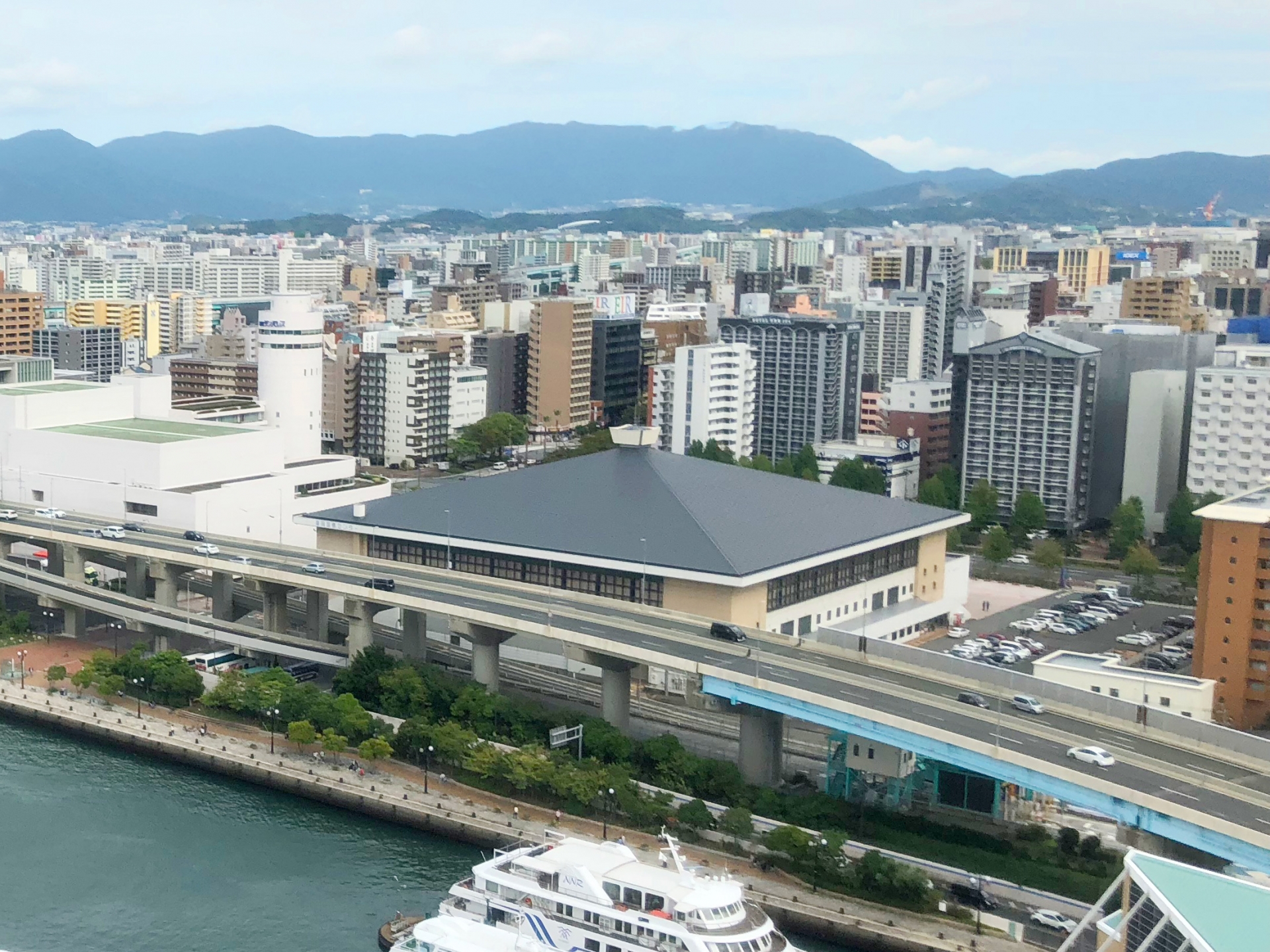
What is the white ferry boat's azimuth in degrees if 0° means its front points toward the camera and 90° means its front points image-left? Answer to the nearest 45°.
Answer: approximately 315°

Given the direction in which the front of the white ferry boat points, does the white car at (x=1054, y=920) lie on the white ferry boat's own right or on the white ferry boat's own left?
on the white ferry boat's own left

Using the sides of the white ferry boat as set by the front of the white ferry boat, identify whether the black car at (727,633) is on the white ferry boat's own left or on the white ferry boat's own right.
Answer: on the white ferry boat's own left

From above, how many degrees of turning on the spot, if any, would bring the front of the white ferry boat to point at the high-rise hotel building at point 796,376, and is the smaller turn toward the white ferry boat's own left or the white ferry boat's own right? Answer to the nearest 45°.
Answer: approximately 135° to the white ferry boat's own left

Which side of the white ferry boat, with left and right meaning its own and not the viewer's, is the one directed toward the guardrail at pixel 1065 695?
left

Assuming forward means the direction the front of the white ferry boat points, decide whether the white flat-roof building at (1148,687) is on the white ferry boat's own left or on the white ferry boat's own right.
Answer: on the white ferry boat's own left

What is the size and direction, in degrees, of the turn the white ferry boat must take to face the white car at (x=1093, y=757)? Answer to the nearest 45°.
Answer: approximately 90° to its left

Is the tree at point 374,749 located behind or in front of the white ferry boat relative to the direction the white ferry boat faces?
behind

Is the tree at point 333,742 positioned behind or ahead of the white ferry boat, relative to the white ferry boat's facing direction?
behind

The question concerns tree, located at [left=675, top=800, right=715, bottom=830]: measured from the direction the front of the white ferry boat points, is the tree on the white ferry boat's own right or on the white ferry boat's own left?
on the white ferry boat's own left

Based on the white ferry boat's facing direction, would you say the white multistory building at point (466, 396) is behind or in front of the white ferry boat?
behind

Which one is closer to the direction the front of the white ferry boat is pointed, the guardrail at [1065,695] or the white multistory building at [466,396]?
the guardrail

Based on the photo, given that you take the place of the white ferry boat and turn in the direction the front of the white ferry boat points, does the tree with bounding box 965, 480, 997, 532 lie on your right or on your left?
on your left
